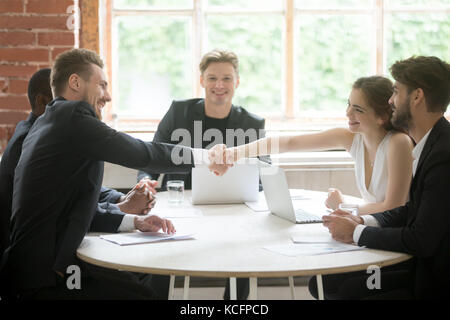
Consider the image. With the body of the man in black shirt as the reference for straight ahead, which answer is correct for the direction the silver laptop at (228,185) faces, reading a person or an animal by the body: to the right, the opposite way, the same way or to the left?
the opposite way

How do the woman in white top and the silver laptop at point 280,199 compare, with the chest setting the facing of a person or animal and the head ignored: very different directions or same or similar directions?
very different directions

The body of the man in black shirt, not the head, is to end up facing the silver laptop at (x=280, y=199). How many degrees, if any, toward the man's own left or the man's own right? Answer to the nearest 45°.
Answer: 0° — they already face it

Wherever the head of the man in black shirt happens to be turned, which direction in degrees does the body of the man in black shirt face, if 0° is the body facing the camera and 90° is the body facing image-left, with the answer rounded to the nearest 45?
approximately 0°

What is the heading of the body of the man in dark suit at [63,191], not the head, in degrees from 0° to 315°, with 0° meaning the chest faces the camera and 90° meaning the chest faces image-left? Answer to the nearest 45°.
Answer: approximately 270°

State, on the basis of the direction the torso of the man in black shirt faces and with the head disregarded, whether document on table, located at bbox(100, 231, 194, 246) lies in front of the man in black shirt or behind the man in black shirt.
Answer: in front

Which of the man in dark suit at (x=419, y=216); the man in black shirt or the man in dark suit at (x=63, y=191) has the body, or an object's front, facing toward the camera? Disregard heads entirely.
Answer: the man in black shirt

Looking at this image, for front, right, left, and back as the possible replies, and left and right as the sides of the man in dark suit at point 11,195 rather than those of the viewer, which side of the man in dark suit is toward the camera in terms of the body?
right

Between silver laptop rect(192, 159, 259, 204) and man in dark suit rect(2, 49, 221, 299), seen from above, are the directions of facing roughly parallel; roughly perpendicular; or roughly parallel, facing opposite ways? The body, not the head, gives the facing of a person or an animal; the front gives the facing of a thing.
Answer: roughly perpendicular

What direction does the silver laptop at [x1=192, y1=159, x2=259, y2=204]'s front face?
away from the camera

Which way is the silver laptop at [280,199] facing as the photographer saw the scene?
facing away from the viewer and to the right of the viewer

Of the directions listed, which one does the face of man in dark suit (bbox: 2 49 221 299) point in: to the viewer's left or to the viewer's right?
to the viewer's right

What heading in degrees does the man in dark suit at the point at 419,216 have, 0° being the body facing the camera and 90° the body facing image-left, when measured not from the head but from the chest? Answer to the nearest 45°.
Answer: approximately 90°
